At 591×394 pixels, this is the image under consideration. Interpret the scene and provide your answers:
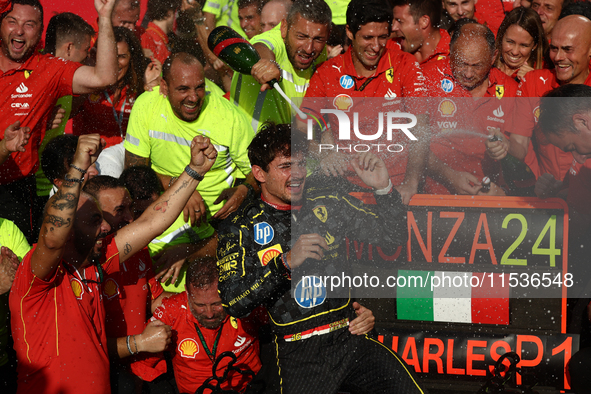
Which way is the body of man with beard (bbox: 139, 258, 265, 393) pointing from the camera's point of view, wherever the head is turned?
toward the camera

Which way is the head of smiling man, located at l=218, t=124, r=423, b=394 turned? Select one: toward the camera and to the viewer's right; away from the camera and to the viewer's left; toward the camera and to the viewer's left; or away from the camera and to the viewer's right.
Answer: toward the camera and to the viewer's right

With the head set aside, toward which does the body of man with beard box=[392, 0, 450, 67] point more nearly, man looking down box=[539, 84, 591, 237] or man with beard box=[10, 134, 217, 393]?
the man with beard

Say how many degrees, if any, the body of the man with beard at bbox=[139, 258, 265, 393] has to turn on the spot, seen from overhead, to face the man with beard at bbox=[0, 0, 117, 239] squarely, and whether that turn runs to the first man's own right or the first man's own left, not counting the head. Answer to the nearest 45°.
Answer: approximately 135° to the first man's own right

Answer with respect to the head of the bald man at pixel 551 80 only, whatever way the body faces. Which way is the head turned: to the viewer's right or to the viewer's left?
to the viewer's left

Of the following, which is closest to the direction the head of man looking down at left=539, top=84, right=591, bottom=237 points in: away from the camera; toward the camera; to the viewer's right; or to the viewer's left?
to the viewer's left

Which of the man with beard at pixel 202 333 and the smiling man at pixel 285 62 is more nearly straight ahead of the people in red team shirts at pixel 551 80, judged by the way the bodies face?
the man with beard

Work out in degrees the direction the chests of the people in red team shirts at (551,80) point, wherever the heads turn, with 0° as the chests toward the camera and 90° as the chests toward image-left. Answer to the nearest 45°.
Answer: approximately 45°

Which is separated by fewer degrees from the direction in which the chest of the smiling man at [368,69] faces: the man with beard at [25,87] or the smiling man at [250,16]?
the man with beard
